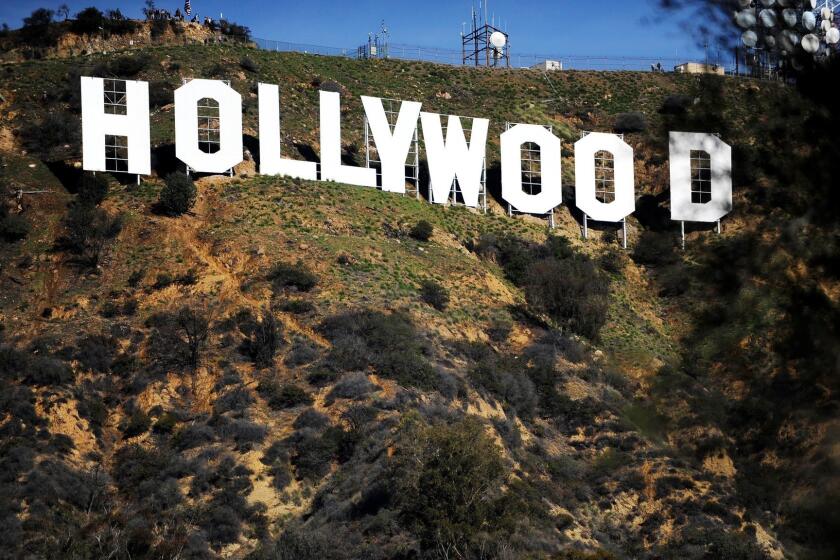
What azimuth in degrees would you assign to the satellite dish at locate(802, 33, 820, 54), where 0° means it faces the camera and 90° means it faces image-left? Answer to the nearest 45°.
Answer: approximately 0°

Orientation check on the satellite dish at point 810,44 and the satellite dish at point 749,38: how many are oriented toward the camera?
2

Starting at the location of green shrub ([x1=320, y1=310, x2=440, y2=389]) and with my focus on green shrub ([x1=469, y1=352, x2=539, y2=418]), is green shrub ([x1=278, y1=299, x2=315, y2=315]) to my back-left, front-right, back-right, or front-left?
back-left
